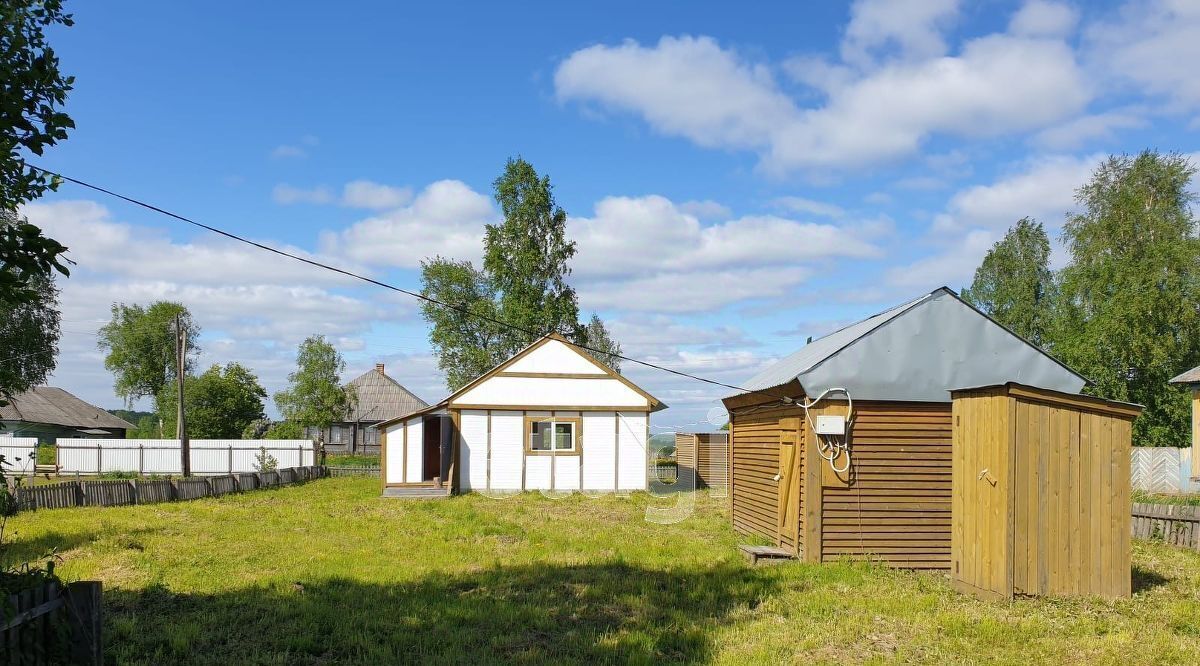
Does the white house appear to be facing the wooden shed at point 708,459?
no

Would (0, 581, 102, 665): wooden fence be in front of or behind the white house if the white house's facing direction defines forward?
in front

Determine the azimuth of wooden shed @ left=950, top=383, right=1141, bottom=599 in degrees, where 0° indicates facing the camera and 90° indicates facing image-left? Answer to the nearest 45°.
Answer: approximately 45°

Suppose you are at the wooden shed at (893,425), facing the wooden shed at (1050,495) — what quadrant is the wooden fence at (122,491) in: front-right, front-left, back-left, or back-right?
back-right

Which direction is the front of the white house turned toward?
toward the camera

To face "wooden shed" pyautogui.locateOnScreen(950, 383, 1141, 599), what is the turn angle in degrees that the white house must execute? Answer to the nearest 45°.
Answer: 0° — it already faces it

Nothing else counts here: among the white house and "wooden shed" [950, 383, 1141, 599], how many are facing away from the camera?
0

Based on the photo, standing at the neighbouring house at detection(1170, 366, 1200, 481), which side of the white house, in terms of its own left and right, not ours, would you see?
left

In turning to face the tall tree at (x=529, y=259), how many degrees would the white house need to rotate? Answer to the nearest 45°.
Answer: approximately 180°
